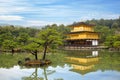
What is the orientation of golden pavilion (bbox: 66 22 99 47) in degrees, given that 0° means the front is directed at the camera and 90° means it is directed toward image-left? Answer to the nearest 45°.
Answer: approximately 45°
